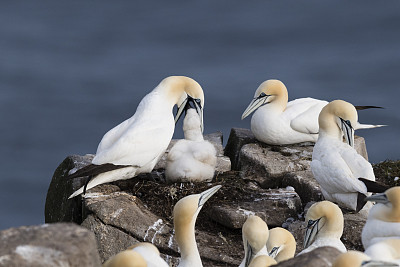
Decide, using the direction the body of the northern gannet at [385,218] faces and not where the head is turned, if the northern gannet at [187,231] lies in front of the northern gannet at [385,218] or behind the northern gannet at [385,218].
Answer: in front

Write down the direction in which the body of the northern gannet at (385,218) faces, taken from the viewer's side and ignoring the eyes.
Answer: to the viewer's left

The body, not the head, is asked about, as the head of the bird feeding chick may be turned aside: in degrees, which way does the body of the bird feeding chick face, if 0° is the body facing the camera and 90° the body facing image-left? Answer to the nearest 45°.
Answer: approximately 270°
